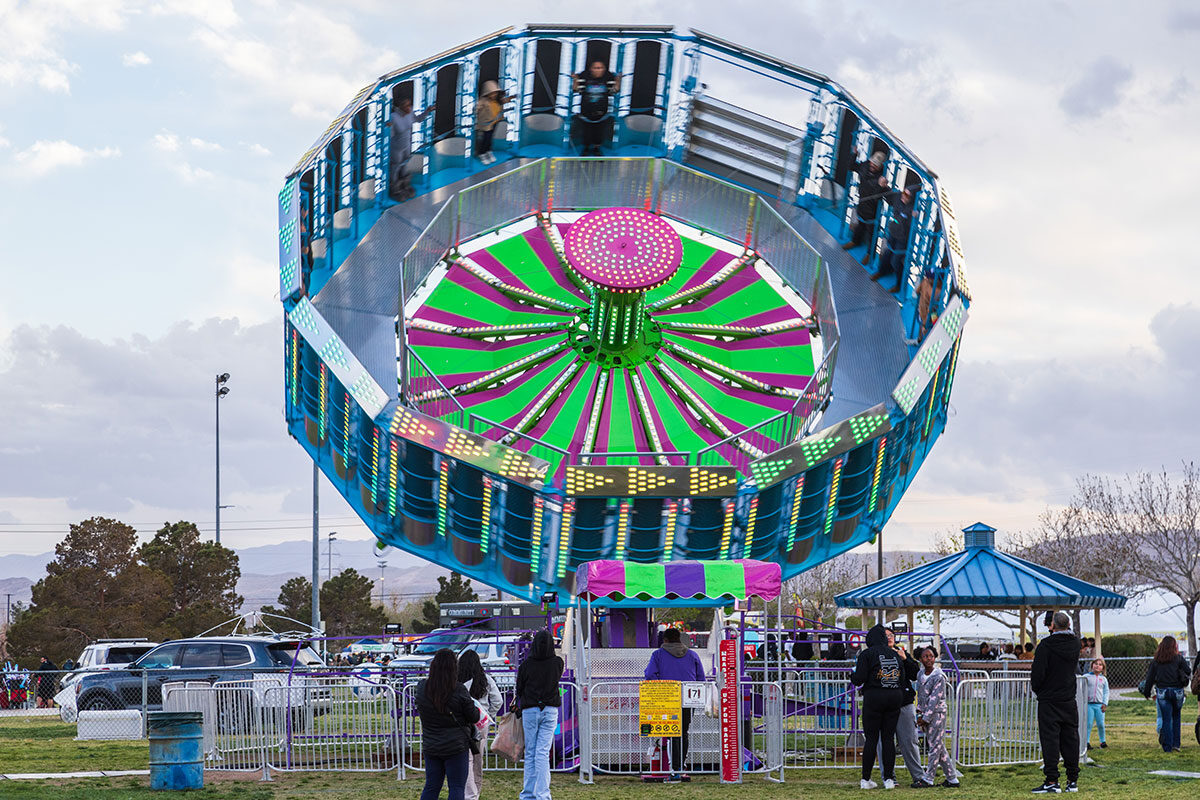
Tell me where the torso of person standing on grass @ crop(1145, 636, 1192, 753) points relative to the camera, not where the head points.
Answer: away from the camera

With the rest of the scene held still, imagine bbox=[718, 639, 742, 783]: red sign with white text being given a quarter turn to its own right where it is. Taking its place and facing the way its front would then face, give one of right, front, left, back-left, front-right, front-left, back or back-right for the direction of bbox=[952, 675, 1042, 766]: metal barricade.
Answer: back-right

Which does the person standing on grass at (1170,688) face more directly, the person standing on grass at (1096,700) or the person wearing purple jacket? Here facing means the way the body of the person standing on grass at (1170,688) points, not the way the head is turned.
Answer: the person standing on grass

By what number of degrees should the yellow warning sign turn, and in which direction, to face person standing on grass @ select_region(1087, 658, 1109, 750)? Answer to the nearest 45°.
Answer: approximately 135° to its left

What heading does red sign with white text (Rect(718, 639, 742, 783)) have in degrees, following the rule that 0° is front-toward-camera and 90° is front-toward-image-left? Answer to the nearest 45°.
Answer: approximately 0°

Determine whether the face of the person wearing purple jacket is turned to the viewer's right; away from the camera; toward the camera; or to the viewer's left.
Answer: away from the camera

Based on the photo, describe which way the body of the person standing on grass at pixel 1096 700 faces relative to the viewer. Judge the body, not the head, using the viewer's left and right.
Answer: facing the viewer

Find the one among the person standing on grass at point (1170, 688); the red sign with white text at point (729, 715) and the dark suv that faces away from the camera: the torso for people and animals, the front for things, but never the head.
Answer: the person standing on grass

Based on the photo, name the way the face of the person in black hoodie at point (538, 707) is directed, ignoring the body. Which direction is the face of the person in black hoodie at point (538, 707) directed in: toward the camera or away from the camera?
away from the camera

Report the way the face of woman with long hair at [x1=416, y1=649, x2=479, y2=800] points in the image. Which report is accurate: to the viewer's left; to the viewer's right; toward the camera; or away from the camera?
away from the camera
